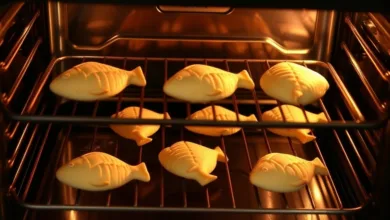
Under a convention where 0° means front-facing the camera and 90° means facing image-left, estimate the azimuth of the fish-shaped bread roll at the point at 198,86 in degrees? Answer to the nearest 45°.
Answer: approximately 90°

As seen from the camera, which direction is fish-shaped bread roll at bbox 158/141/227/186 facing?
to the viewer's left

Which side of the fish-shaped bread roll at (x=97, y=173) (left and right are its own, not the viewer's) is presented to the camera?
left

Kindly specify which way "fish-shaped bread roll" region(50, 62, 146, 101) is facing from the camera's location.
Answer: facing to the left of the viewer

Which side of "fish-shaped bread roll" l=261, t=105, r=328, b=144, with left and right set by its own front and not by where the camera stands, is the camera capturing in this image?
left

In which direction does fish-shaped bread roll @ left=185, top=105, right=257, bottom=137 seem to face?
to the viewer's left
